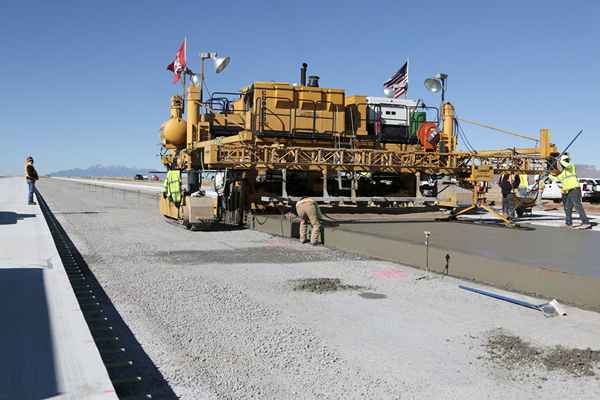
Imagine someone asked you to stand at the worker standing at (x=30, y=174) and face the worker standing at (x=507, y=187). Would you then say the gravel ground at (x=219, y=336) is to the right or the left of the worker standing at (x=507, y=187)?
right

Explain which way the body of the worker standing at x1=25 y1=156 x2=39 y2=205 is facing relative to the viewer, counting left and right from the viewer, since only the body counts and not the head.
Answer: facing to the right of the viewer

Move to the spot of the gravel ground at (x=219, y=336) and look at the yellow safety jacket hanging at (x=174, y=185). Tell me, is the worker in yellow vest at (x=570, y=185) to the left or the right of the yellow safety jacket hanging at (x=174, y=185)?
right

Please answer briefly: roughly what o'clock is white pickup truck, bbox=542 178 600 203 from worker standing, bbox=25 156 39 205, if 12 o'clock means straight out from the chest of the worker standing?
The white pickup truck is roughly at 12 o'clock from the worker standing.

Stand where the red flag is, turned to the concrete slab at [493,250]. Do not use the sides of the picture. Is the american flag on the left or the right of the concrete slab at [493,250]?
left

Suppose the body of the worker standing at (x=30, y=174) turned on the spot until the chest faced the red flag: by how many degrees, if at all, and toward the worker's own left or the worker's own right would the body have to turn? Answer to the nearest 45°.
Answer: approximately 45° to the worker's own right

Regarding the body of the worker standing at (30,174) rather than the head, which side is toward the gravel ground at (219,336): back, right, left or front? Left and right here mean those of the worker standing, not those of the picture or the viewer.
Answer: right

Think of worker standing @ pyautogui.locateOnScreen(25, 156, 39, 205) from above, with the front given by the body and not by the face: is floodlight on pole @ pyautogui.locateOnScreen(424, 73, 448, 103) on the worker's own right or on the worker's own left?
on the worker's own right

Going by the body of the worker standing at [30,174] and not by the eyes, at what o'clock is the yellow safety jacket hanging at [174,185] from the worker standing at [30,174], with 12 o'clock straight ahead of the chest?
the yellow safety jacket hanging at [174,185] is roughly at 2 o'clock from the worker standing at [30,174].
